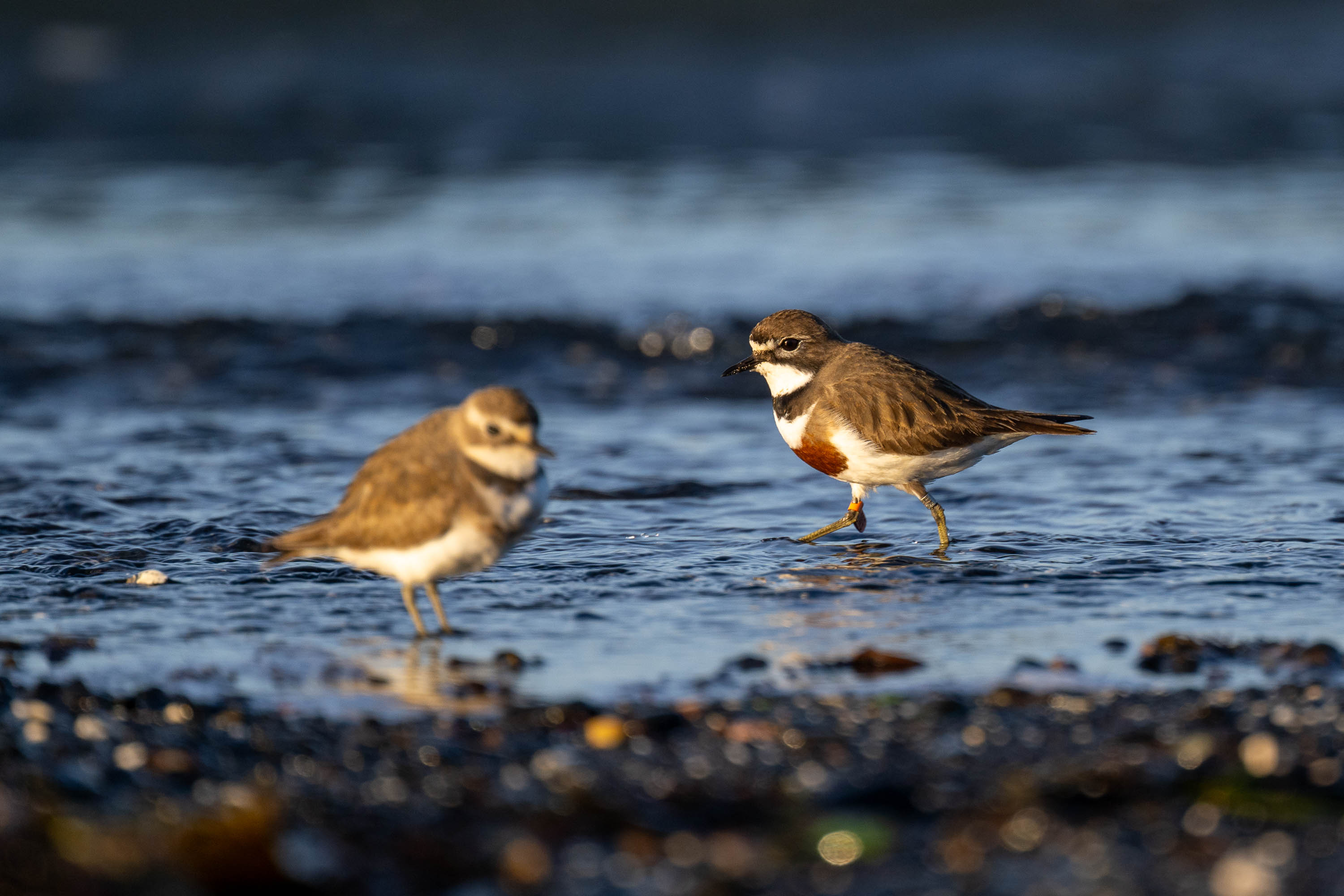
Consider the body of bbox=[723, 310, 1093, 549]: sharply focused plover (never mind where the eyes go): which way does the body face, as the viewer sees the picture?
to the viewer's left
